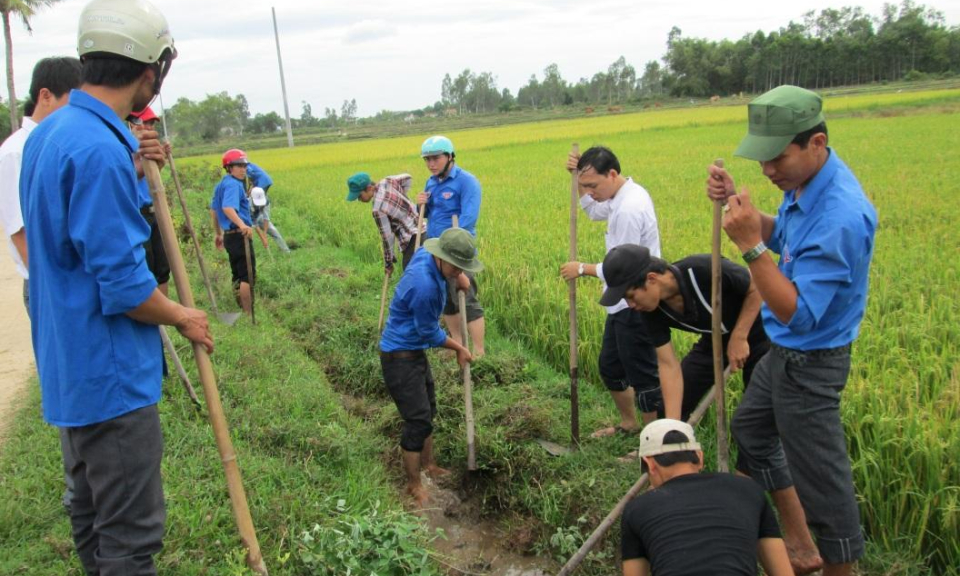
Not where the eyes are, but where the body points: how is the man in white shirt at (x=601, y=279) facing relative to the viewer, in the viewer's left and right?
facing to the left of the viewer

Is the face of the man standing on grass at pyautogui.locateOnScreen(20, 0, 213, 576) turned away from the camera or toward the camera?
away from the camera

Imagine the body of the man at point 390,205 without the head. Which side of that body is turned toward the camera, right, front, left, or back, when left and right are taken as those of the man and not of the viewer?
left

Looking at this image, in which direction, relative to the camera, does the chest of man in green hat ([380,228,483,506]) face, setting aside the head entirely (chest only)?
to the viewer's right

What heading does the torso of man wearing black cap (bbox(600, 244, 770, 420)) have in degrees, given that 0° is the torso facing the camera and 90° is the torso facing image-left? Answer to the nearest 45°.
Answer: approximately 45°

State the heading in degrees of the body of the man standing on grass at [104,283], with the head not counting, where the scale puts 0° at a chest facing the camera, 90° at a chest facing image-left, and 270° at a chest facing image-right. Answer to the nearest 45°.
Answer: approximately 225°

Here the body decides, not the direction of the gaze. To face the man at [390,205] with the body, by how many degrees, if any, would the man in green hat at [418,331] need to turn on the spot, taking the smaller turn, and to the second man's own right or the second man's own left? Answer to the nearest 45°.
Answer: approximately 90° to the second man's own left

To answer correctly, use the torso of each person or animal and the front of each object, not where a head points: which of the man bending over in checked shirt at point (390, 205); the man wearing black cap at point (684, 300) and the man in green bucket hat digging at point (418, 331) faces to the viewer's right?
the man in green bucket hat digging

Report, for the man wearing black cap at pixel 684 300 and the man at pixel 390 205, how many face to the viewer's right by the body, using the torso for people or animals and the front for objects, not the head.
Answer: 0
